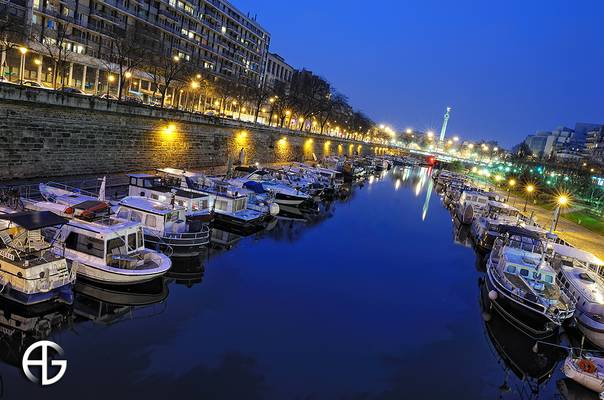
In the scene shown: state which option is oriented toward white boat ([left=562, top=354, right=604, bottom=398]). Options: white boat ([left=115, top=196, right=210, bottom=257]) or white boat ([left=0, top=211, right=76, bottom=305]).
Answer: white boat ([left=115, top=196, right=210, bottom=257])

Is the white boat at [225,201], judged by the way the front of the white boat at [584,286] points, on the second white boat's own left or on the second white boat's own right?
on the second white boat's own right

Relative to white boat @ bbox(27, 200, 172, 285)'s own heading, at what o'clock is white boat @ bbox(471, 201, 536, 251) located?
white boat @ bbox(471, 201, 536, 251) is roughly at 10 o'clock from white boat @ bbox(27, 200, 172, 285).
